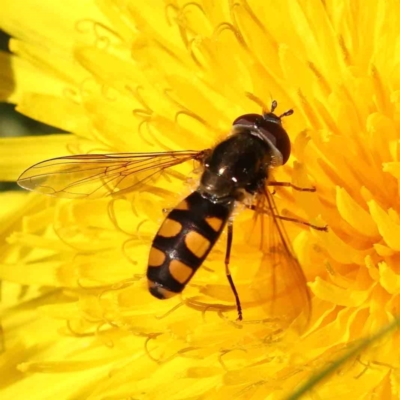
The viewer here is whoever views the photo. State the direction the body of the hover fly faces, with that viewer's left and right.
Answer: facing away from the viewer and to the right of the viewer
